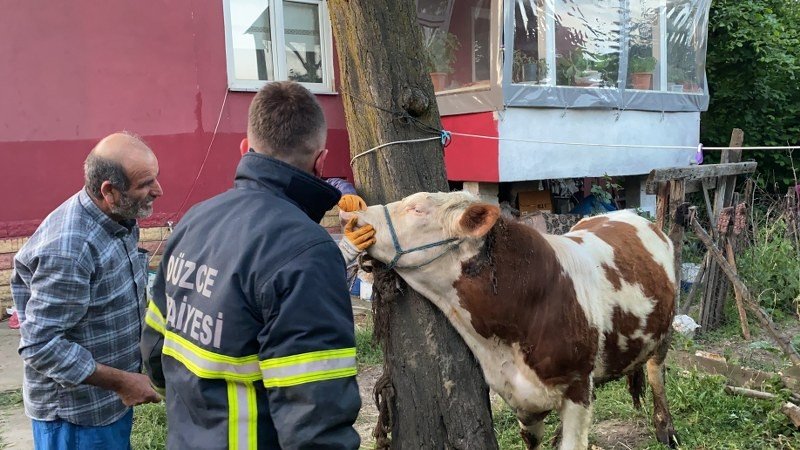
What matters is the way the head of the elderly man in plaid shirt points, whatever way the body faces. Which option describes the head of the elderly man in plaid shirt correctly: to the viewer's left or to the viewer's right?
to the viewer's right

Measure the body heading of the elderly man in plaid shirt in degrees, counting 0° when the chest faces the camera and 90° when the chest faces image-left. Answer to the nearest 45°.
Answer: approximately 270°

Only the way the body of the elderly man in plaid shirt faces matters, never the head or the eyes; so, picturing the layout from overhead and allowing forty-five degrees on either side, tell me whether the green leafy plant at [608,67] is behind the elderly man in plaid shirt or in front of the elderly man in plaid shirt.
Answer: in front

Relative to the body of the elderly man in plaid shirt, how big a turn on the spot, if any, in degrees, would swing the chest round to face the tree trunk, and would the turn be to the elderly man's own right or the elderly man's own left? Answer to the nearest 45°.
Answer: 0° — they already face it

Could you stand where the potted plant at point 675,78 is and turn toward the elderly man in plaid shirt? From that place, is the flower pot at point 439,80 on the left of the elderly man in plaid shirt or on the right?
right

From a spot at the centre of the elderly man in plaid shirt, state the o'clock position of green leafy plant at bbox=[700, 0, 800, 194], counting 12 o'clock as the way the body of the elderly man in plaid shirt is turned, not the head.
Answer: The green leafy plant is roughly at 11 o'clock from the elderly man in plaid shirt.

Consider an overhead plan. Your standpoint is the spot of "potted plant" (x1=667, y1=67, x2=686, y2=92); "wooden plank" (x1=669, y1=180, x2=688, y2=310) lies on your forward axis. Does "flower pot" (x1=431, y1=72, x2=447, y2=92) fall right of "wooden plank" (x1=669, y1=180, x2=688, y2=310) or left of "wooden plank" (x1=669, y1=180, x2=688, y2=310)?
right

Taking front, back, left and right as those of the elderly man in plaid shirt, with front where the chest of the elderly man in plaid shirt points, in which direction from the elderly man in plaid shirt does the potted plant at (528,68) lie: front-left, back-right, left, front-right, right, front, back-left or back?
front-left

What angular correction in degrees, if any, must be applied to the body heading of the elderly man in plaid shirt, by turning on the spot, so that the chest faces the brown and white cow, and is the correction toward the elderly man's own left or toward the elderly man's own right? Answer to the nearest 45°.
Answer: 0° — they already face it
